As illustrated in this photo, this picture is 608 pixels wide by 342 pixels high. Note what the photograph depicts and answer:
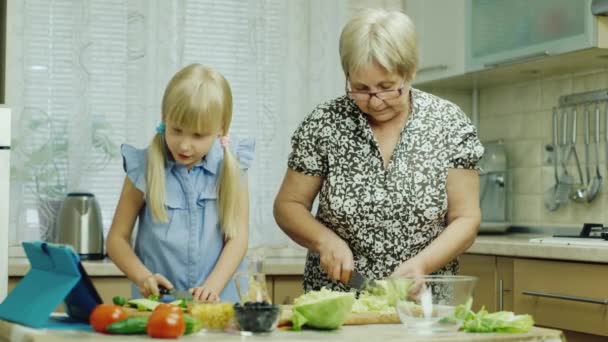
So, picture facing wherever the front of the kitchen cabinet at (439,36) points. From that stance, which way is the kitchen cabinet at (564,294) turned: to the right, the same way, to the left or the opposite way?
the same way

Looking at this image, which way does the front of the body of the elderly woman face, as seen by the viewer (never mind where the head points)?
toward the camera

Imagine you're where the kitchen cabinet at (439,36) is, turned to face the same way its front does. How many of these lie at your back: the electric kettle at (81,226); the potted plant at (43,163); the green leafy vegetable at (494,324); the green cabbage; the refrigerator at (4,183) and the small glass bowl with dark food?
0

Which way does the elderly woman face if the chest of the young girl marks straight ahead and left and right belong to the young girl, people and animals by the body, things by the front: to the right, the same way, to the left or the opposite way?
the same way

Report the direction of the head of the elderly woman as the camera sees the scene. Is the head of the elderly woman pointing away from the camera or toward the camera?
toward the camera

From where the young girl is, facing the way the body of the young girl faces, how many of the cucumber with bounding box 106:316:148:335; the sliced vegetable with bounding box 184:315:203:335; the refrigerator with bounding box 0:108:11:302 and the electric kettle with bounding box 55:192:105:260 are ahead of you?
2

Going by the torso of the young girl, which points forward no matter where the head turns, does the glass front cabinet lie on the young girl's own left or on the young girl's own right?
on the young girl's own left

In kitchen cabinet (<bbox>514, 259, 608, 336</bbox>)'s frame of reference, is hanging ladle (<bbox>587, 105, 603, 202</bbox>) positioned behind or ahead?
behind

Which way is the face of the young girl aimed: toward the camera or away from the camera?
toward the camera

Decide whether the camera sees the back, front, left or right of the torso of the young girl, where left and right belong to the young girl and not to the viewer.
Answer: front

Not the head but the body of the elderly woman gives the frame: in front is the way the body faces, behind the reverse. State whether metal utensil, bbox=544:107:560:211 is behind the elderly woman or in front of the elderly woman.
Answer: behind

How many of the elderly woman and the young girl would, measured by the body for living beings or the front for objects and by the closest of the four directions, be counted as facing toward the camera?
2

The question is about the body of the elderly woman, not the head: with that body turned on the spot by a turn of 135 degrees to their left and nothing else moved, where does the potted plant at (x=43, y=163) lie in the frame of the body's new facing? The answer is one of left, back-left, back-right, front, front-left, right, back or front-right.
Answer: left

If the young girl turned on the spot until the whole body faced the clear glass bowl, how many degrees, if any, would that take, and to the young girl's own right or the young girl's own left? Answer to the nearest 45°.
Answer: approximately 45° to the young girl's own left

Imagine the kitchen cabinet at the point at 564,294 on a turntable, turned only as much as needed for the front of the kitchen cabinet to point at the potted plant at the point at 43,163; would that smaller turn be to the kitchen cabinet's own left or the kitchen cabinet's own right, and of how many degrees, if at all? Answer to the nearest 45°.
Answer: approximately 45° to the kitchen cabinet's own right
